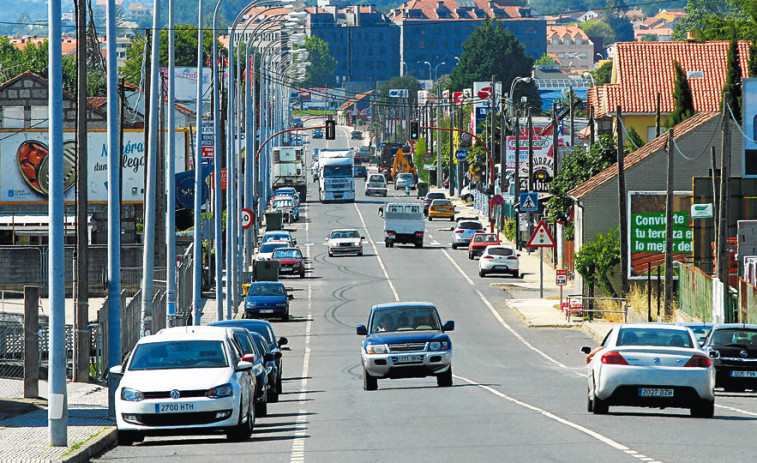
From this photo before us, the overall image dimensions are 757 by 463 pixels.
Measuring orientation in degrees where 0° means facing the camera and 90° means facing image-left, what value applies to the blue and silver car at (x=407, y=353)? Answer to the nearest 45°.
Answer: approximately 0°

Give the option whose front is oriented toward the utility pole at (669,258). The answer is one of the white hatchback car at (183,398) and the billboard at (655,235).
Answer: the billboard

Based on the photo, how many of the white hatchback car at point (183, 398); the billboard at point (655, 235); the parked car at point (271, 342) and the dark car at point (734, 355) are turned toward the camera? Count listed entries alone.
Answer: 3

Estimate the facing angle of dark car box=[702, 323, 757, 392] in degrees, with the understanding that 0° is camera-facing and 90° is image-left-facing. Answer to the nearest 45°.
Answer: approximately 180°

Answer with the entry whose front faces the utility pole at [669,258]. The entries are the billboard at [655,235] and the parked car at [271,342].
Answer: the billboard

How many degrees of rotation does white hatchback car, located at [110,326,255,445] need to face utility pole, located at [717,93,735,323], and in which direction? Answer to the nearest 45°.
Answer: approximately 135° to its left

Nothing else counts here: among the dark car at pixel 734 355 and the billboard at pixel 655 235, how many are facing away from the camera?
1
